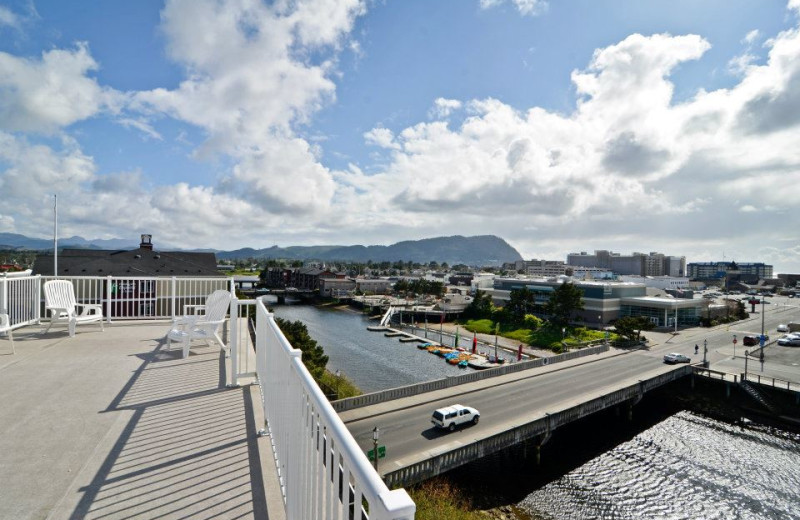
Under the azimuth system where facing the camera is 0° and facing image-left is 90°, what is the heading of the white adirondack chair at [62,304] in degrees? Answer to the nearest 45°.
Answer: approximately 315°

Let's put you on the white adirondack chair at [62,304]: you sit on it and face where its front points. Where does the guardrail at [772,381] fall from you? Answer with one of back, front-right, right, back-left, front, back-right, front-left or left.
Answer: front-left

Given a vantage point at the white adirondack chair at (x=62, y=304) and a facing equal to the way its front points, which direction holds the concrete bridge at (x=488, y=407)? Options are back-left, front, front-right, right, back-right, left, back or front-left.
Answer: front-left

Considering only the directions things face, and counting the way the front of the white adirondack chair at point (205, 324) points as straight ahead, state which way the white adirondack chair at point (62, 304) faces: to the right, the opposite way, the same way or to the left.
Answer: to the left

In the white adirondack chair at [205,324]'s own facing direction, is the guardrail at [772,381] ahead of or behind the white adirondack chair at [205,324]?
behind

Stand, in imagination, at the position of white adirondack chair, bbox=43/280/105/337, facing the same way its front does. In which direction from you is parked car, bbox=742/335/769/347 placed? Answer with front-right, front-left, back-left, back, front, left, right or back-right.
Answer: front-left

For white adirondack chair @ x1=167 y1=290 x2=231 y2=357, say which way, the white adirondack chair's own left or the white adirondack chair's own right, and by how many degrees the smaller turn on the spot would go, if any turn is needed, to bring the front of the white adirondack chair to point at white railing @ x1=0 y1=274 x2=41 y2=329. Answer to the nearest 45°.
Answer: approximately 90° to the white adirondack chair's own right

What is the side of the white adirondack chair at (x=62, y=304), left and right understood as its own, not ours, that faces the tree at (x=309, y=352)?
left

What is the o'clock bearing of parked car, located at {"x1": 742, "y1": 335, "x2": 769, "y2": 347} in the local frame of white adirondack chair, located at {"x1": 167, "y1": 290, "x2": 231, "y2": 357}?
The parked car is roughly at 5 o'clock from the white adirondack chair.

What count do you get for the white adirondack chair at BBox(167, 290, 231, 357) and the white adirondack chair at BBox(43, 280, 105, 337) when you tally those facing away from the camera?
0

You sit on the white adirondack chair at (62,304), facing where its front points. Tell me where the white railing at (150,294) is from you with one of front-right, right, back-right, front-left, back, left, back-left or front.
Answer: left
